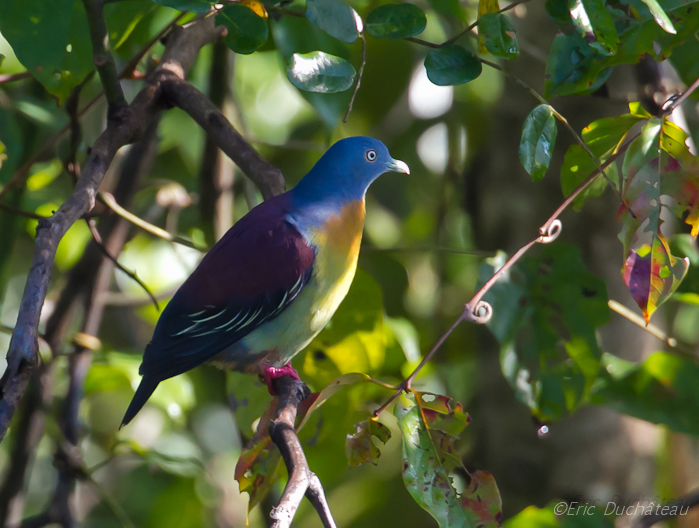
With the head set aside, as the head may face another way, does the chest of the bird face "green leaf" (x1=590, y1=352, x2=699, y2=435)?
yes

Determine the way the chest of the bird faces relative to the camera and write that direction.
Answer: to the viewer's right
